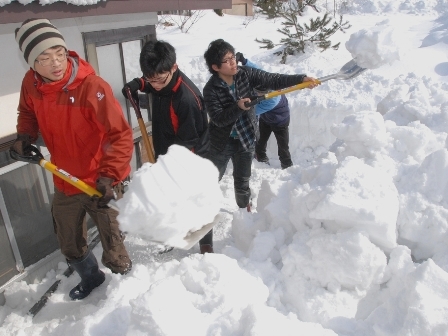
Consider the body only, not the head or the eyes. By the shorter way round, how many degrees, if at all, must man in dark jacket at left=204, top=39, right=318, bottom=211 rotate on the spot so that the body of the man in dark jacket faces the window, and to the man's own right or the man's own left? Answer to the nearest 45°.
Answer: approximately 180°

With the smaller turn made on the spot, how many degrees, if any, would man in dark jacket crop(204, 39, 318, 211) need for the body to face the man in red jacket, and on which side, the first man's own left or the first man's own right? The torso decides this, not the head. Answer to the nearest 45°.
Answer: approximately 90° to the first man's own right

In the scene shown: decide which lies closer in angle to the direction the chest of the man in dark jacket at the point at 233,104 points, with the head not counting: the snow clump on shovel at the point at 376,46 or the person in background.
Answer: the snow clump on shovel

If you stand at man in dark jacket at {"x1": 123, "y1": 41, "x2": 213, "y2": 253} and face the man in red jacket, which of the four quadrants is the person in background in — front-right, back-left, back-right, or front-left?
back-right

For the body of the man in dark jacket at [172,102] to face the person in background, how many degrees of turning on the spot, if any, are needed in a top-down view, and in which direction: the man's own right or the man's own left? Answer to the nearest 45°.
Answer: approximately 180°

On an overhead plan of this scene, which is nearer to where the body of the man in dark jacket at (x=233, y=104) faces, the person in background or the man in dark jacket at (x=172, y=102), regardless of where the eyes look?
the man in dark jacket

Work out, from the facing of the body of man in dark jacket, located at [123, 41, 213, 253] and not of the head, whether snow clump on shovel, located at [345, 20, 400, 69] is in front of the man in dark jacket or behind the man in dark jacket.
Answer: behind

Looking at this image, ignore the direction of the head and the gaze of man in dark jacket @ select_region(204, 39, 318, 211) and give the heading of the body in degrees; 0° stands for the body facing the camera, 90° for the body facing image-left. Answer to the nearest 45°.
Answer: approximately 315°

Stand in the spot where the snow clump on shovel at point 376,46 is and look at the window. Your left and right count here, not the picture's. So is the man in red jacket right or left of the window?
left

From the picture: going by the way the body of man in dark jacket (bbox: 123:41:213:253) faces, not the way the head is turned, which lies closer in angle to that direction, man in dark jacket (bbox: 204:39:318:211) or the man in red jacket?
the man in red jacket

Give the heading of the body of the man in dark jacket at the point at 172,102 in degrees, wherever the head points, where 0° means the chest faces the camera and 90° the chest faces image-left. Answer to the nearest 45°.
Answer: approximately 45°
